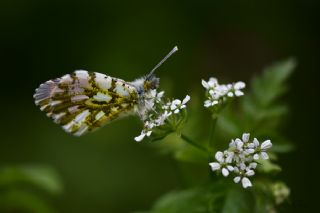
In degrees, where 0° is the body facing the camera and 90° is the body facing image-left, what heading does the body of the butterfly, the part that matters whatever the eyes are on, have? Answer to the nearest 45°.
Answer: approximately 270°

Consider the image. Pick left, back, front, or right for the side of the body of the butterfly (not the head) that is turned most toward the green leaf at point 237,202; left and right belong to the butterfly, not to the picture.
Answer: front
